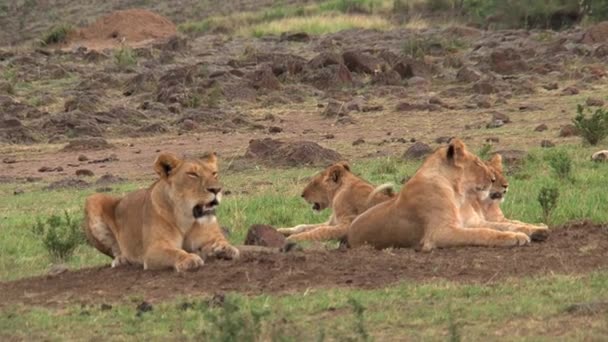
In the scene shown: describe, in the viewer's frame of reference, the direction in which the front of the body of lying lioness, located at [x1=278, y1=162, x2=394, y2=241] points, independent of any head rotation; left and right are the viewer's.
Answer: facing to the left of the viewer

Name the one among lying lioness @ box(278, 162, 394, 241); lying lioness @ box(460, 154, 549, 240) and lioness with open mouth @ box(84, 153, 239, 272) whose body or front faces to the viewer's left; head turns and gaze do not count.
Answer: lying lioness @ box(278, 162, 394, 241)

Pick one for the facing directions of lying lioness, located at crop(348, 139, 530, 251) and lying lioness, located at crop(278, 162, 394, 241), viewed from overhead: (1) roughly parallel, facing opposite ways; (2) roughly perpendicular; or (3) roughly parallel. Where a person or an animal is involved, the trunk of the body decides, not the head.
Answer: roughly parallel, facing opposite ways

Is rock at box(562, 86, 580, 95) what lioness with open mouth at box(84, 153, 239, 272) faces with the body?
no

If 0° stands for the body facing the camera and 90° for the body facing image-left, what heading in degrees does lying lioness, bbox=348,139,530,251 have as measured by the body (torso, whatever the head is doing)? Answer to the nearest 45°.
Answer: approximately 270°

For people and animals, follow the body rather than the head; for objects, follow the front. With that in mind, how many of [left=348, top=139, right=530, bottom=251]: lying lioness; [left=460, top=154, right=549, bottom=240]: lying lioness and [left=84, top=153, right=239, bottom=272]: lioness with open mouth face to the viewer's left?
0

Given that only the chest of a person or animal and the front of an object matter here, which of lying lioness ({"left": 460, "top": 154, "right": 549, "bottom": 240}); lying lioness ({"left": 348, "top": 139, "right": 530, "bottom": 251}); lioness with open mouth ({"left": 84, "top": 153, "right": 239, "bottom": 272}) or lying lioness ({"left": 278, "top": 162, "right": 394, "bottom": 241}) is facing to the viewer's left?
lying lioness ({"left": 278, "top": 162, "right": 394, "bottom": 241})

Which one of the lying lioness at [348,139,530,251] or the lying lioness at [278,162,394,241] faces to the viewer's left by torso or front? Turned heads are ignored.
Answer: the lying lioness at [278,162,394,241]

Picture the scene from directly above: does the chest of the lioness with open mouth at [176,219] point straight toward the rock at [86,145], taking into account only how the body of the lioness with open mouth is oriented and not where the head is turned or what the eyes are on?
no

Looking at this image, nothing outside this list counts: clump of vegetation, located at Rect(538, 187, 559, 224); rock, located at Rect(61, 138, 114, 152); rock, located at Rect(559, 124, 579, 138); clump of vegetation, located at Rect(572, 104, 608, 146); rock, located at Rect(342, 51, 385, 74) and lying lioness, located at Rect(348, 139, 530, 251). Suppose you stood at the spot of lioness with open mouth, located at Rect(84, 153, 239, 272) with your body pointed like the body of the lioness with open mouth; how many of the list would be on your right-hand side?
0
